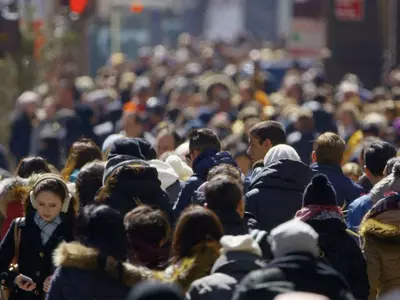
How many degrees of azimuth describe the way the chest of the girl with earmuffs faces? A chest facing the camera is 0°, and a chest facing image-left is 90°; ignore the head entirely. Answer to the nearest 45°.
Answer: approximately 0°
